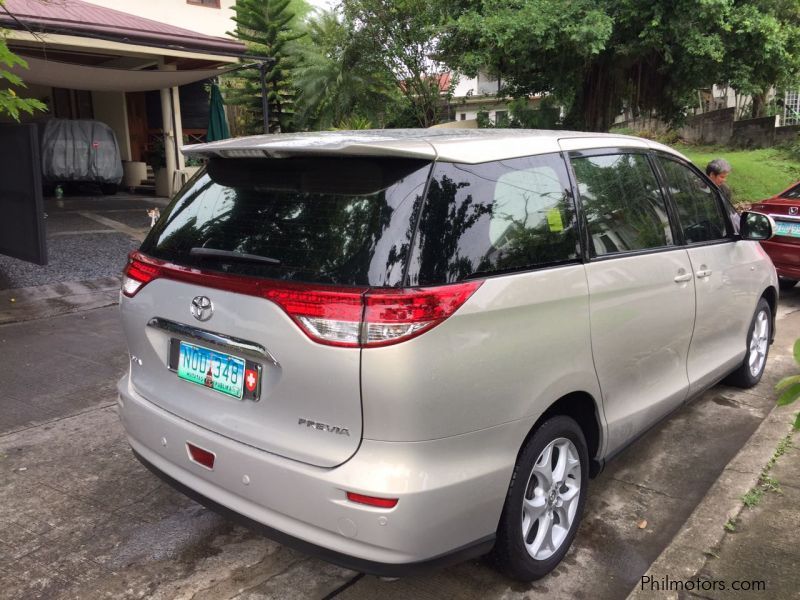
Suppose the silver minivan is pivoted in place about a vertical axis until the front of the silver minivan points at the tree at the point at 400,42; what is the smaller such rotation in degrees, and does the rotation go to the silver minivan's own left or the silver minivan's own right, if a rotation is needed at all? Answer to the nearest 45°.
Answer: approximately 45° to the silver minivan's own left

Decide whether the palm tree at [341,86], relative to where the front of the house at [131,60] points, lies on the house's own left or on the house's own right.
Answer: on the house's own left

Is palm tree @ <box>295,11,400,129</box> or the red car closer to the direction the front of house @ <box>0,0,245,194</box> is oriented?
the red car

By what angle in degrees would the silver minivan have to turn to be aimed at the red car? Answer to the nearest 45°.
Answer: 0° — it already faces it

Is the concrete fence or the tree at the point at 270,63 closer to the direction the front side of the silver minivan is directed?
the concrete fence

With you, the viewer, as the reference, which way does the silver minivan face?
facing away from the viewer and to the right of the viewer

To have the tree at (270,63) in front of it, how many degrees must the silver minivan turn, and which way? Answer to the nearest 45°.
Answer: approximately 45° to its left

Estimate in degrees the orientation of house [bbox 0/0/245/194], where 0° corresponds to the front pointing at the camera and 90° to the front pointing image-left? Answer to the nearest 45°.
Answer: approximately 315°

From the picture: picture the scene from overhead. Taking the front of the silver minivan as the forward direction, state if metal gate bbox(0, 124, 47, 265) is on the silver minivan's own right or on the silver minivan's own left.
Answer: on the silver minivan's own left
